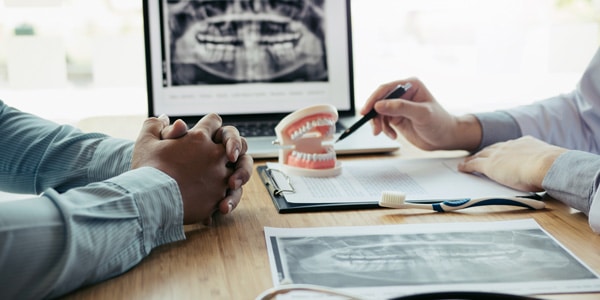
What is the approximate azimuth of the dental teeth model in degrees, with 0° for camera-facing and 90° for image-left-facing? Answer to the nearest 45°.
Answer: approximately 315°

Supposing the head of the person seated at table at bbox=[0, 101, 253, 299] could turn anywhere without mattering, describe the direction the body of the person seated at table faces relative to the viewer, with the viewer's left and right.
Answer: facing to the right of the viewer

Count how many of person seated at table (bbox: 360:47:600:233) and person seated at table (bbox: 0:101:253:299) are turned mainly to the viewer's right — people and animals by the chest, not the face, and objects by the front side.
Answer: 1

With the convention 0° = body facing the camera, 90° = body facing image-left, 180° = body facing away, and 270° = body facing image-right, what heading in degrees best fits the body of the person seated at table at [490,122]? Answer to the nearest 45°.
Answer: approximately 90°

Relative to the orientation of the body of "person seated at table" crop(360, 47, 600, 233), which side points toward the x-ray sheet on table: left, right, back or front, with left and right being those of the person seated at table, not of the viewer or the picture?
left
